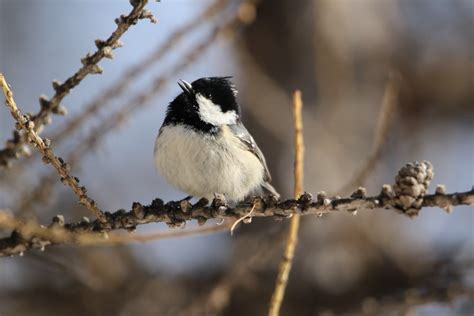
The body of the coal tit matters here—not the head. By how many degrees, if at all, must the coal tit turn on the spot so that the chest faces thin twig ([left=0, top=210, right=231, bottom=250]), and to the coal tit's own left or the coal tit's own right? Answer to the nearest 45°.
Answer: approximately 45° to the coal tit's own left

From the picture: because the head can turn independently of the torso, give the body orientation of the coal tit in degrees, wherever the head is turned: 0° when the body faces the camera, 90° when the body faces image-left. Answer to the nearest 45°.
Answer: approximately 45°
